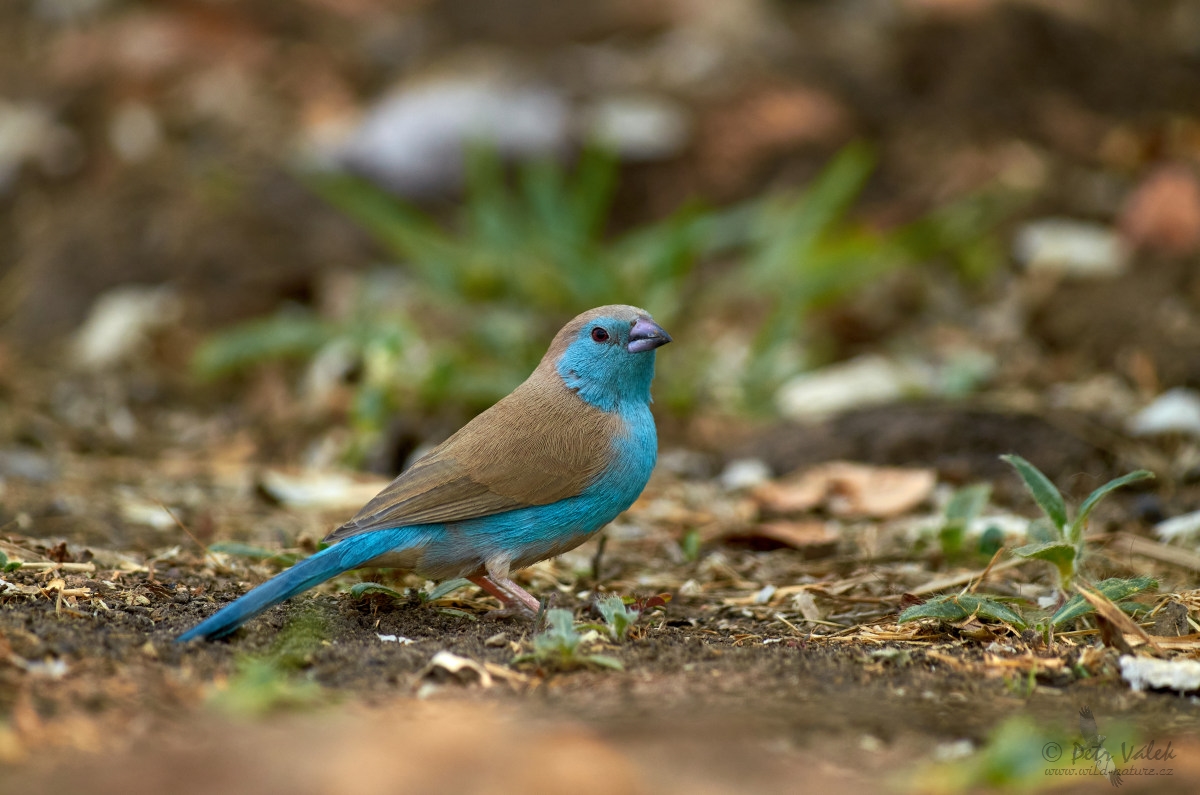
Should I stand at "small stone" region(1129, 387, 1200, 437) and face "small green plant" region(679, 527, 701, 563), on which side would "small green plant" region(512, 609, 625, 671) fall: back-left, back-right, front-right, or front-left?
front-left

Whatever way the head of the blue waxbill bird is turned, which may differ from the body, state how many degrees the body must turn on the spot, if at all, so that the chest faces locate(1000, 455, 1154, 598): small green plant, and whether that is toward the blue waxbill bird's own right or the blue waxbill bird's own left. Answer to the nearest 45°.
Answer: approximately 45° to the blue waxbill bird's own right

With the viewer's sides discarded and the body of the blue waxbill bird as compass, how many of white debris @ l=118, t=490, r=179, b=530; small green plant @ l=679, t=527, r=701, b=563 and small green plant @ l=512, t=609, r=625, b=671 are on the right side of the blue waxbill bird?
1

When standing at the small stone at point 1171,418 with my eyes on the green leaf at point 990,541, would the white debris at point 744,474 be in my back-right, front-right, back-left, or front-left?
front-right

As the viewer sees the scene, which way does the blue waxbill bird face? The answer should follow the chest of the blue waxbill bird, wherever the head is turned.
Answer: to the viewer's right

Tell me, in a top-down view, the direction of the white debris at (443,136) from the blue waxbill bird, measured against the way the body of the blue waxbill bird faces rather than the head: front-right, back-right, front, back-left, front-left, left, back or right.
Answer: left

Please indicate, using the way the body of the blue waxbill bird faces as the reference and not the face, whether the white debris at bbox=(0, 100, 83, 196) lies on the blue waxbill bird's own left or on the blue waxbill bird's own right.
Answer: on the blue waxbill bird's own left

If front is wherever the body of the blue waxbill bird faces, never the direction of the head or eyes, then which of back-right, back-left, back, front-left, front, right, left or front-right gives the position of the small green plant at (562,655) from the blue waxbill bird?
right

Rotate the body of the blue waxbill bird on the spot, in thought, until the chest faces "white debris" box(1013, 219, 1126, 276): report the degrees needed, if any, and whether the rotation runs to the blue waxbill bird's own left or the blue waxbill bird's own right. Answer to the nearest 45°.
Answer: approximately 45° to the blue waxbill bird's own left

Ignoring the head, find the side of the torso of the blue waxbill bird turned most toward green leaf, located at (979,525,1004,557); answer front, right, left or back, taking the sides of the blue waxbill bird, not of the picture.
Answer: front

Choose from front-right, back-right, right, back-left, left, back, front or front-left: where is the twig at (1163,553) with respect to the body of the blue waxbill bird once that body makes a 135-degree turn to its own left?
back-right
